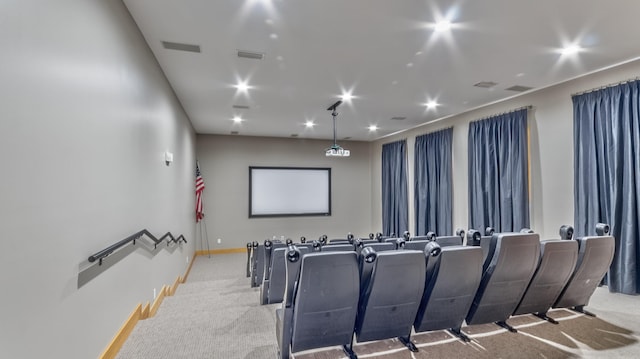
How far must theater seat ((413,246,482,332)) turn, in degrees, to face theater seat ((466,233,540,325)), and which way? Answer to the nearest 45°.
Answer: approximately 90° to its right

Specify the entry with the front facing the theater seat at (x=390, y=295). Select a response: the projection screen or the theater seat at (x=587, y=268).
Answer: the projection screen

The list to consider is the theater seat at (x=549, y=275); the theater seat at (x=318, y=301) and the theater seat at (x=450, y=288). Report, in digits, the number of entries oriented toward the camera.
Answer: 0

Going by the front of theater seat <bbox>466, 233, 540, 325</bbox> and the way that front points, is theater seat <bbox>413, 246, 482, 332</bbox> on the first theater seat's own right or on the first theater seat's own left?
on the first theater seat's own left

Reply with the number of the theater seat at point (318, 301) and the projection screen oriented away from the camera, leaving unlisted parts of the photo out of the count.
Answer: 1

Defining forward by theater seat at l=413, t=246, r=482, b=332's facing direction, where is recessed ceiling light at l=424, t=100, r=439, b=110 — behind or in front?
in front

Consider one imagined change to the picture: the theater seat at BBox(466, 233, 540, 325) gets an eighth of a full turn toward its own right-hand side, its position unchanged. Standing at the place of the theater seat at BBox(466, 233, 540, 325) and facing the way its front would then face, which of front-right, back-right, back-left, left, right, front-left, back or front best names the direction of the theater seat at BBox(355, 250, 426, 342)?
back-left

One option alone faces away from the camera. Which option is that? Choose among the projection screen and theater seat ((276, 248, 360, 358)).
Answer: the theater seat

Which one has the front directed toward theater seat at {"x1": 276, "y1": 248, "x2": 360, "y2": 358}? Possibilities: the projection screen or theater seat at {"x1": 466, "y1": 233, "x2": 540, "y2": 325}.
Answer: the projection screen

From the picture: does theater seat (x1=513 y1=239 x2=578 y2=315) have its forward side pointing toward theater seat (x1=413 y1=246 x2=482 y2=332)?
no

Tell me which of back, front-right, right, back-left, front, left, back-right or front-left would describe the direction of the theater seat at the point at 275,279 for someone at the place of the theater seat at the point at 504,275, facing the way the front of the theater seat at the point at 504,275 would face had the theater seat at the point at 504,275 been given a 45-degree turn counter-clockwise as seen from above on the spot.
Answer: front

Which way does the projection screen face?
toward the camera

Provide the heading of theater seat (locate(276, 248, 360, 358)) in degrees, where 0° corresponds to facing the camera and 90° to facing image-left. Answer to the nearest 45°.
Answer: approximately 180°

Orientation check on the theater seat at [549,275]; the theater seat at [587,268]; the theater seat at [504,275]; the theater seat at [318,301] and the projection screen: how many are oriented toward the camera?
1

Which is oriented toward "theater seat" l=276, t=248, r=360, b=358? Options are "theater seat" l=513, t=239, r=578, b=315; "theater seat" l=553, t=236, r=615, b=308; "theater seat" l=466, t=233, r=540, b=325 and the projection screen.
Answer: the projection screen

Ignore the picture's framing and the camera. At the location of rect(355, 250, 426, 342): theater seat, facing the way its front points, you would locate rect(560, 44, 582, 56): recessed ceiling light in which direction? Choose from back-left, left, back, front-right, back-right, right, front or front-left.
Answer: right

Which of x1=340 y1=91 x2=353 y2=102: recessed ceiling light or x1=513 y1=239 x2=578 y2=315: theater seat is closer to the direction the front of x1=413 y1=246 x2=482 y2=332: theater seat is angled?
the recessed ceiling light

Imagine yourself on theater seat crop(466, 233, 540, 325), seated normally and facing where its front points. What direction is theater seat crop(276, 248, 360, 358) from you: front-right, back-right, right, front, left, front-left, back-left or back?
left
